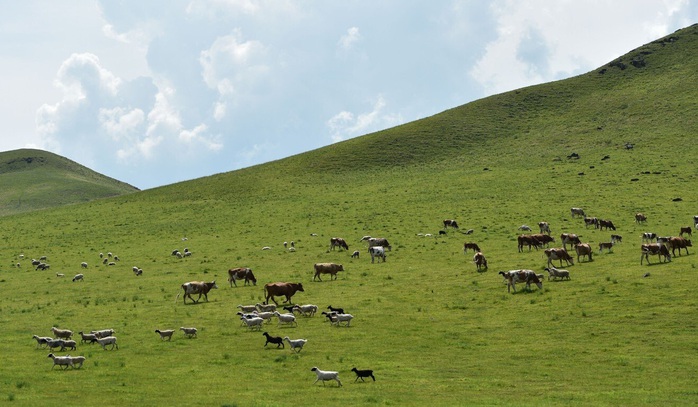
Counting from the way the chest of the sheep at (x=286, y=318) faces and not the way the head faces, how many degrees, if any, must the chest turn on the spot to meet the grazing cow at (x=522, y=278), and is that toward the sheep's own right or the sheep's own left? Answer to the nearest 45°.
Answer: approximately 180°

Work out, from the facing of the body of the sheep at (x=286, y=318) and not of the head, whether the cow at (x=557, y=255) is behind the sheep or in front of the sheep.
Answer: behind

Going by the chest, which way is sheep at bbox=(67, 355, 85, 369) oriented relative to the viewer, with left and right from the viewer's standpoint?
facing to the left of the viewer

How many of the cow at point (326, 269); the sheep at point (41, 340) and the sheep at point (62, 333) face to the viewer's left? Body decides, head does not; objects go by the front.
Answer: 2

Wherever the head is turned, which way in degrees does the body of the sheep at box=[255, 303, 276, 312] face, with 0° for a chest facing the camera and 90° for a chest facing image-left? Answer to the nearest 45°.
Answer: approximately 90°

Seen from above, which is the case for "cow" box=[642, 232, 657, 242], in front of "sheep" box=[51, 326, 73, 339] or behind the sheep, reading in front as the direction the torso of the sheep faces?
behind
